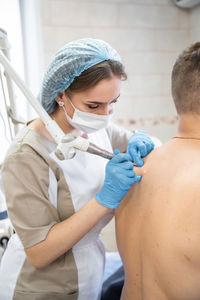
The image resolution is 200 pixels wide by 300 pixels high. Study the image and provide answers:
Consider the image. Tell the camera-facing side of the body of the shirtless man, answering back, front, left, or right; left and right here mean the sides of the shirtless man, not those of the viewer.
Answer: back

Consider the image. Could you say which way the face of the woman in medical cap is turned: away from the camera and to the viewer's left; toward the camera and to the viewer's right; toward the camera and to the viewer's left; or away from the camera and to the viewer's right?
toward the camera and to the viewer's right

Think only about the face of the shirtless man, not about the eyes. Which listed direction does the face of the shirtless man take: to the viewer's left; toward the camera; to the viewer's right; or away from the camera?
away from the camera

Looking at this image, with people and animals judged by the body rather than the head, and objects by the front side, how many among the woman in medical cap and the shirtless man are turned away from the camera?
1

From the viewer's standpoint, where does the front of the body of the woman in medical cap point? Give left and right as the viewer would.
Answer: facing the viewer and to the right of the viewer

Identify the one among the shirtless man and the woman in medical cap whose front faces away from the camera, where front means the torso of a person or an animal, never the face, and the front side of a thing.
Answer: the shirtless man
